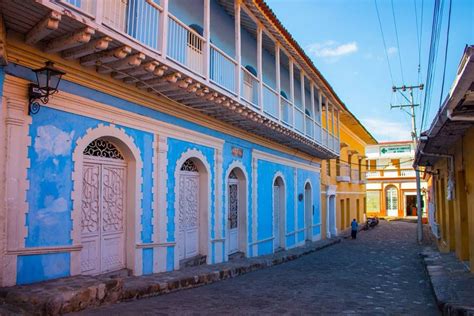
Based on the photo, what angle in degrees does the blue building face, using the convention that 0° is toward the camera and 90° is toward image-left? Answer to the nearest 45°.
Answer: approximately 315°

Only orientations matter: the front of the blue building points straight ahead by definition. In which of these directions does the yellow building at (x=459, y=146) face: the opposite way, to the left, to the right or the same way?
the opposite way

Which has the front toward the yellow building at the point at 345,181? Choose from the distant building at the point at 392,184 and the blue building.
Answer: the distant building

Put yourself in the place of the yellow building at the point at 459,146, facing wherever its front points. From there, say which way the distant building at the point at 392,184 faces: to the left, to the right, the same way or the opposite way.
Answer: to the left

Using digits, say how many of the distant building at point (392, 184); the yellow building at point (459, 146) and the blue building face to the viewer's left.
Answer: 1

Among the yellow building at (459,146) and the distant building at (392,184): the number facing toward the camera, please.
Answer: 1

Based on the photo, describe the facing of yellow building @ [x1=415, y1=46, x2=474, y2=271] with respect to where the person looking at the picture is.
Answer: facing to the left of the viewer

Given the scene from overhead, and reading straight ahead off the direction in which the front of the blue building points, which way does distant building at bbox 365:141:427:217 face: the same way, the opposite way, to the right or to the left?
to the right

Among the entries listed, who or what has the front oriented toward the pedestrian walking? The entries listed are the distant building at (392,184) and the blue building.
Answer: the distant building

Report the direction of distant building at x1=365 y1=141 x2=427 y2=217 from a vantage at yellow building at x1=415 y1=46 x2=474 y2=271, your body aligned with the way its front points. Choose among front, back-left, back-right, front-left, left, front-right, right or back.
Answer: right

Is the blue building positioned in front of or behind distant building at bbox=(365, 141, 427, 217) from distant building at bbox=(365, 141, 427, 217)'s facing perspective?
in front

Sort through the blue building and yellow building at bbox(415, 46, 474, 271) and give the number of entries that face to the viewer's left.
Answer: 1

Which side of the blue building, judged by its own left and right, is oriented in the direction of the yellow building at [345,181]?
left

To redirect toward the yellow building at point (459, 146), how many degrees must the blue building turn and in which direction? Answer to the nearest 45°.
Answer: approximately 45° to its left
